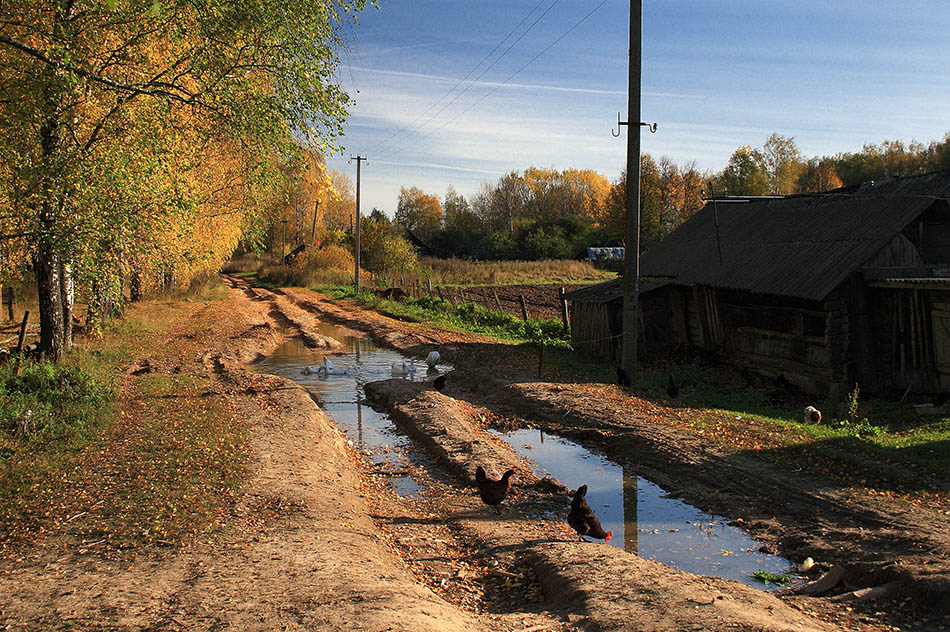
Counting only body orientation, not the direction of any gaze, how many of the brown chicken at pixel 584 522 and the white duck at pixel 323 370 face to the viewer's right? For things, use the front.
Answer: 1

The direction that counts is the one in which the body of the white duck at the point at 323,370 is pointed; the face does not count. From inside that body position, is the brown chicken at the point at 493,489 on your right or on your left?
on your left

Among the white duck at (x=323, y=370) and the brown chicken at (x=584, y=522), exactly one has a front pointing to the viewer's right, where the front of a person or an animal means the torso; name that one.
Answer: the brown chicken

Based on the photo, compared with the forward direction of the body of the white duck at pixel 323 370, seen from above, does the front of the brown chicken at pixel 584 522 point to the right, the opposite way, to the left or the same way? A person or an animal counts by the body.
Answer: the opposite way

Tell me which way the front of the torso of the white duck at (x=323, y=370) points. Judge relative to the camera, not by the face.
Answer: to the viewer's left

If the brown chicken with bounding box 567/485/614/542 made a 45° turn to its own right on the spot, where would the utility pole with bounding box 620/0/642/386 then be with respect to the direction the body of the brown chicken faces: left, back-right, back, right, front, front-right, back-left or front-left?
back-left

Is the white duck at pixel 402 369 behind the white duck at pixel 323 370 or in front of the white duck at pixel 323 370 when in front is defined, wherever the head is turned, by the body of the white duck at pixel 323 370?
behind

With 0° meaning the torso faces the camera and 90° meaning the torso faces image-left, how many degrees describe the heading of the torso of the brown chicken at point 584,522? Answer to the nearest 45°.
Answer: approximately 270°

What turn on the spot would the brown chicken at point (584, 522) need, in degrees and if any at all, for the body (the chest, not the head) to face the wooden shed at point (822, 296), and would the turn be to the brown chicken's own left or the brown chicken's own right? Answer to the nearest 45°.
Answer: approximately 45° to the brown chicken's own left

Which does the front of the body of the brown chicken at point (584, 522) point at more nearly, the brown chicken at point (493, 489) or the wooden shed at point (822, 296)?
the wooden shed
